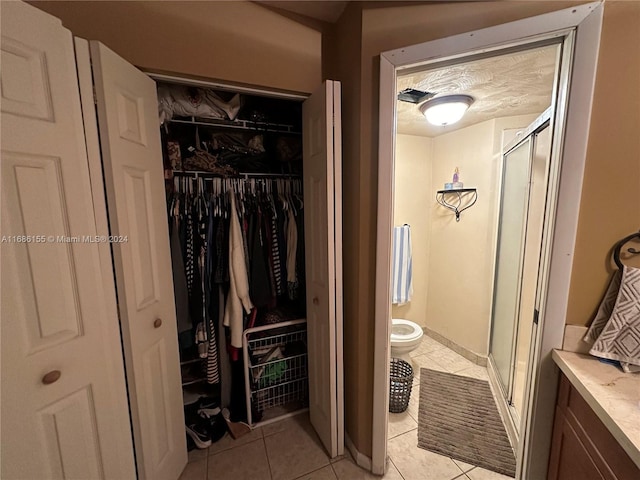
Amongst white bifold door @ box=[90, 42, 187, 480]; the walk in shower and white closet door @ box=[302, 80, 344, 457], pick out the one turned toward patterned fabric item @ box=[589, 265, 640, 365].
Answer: the white bifold door

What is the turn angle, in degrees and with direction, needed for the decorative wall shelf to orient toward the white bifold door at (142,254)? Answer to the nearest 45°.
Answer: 0° — it already faces it

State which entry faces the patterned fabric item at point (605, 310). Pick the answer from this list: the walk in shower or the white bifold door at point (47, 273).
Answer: the white bifold door

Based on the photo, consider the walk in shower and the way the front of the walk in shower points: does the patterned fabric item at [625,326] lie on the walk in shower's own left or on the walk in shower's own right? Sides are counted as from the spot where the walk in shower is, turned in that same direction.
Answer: on the walk in shower's own left

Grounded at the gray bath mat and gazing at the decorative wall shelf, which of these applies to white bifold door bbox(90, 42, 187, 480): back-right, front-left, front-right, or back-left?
back-left

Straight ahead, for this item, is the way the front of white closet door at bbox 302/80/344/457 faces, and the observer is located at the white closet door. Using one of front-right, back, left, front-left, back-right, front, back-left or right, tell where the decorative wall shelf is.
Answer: back
